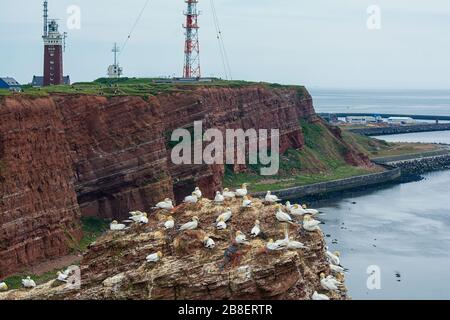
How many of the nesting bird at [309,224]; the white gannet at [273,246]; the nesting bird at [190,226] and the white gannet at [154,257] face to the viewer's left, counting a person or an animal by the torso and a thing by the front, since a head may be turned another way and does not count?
2
